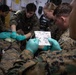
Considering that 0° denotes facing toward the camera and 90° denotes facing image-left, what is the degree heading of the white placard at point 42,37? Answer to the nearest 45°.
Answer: approximately 0°
